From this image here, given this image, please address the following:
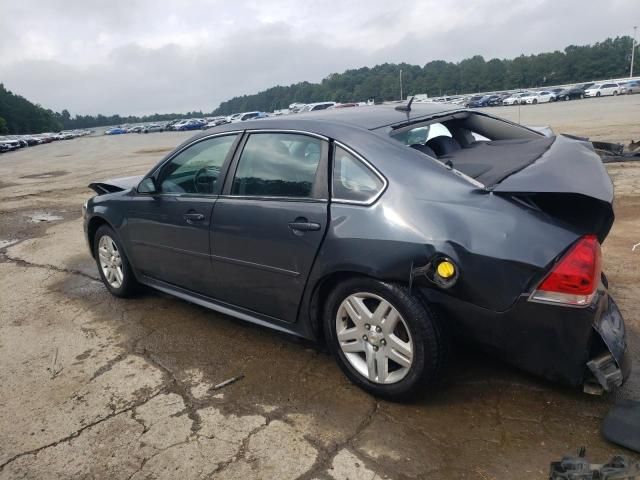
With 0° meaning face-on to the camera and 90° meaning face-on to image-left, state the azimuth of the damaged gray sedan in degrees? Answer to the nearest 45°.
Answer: approximately 135°

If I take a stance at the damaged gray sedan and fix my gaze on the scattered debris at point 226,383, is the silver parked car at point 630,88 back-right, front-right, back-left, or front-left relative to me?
back-right

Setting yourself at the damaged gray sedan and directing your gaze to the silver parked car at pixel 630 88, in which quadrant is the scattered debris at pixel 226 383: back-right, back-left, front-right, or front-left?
back-left

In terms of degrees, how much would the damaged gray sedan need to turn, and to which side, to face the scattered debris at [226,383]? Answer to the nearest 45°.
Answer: approximately 45° to its left

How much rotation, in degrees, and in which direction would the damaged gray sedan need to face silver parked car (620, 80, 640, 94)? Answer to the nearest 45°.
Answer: approximately 90° to its right
